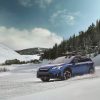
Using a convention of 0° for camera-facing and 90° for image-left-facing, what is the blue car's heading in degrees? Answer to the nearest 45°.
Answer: approximately 45°
